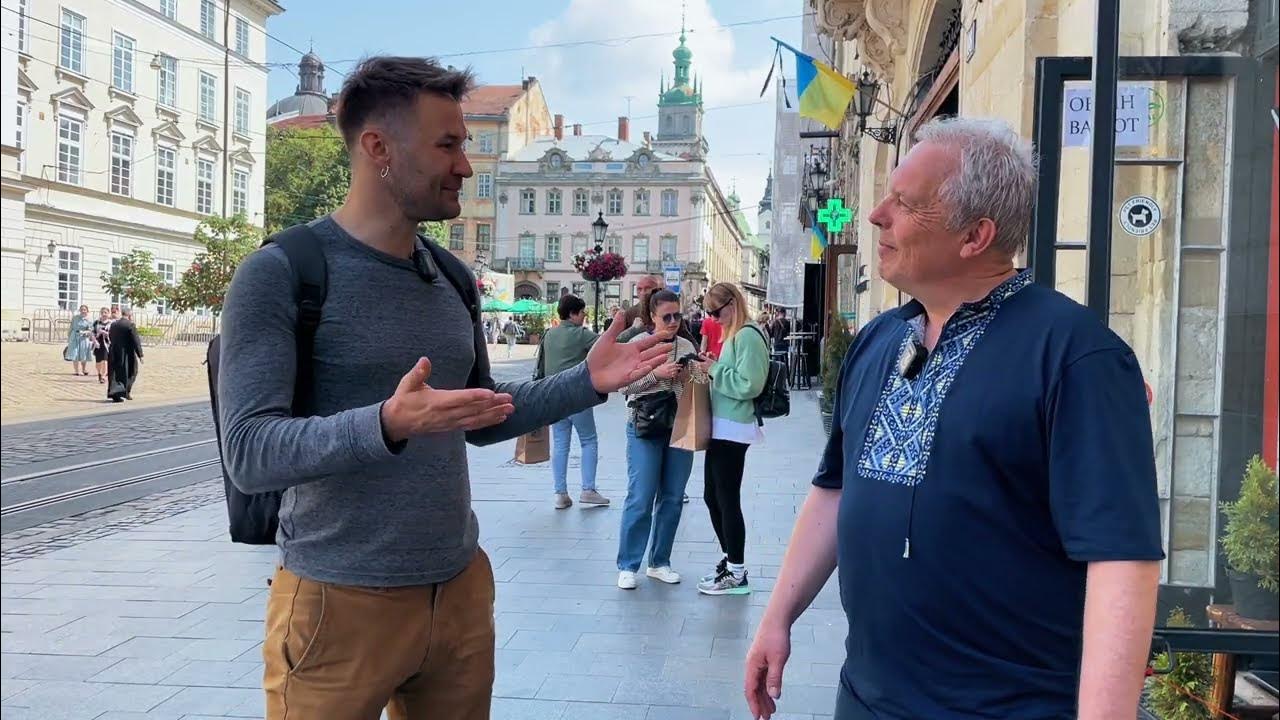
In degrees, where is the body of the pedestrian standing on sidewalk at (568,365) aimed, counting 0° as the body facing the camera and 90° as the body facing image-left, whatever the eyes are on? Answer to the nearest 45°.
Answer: approximately 225°

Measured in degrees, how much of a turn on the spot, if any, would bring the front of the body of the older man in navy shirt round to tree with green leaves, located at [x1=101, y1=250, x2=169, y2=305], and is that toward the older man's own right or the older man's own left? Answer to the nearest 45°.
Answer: approximately 90° to the older man's own right

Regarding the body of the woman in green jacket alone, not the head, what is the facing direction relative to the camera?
to the viewer's left

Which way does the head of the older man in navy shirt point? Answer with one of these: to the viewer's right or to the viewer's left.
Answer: to the viewer's left

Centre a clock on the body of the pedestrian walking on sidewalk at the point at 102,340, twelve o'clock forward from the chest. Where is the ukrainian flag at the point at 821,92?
The ukrainian flag is roughly at 11 o'clock from the pedestrian walking on sidewalk.

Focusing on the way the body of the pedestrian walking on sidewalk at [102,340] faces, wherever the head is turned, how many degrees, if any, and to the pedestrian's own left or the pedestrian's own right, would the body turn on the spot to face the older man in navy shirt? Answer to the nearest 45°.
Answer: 0° — they already face them

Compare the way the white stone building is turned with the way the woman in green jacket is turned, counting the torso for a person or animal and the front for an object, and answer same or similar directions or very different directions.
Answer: very different directions

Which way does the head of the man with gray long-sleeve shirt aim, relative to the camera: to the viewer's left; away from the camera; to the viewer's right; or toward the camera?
to the viewer's right
